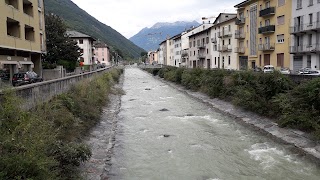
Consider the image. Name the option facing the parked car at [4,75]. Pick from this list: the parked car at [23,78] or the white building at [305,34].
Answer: the white building

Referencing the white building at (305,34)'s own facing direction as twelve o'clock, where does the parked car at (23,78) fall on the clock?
The parked car is roughly at 12 o'clock from the white building.

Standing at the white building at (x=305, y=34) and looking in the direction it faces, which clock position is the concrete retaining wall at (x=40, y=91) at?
The concrete retaining wall is roughly at 11 o'clock from the white building.

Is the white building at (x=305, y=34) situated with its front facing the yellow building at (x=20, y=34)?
yes

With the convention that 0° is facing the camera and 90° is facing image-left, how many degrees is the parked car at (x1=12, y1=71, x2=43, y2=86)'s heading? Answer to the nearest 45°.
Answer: approximately 225°

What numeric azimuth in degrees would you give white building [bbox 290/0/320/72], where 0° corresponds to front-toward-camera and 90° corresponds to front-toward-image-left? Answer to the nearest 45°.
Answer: approximately 45°

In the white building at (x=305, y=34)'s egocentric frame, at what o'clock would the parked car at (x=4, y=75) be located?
The parked car is roughly at 12 o'clock from the white building.
